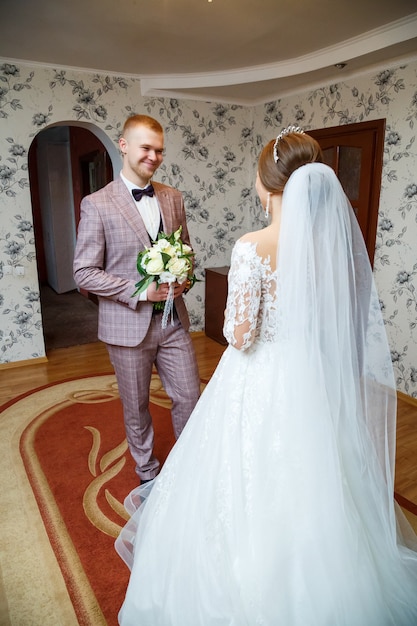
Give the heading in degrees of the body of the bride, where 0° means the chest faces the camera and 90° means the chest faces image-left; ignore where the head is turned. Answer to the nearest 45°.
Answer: approximately 135°

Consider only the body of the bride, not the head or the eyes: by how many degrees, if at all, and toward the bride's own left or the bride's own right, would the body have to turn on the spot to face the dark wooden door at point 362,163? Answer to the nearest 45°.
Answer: approximately 45° to the bride's own right

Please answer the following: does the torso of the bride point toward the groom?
yes

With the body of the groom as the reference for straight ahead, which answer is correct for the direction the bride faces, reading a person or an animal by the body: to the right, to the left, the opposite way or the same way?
the opposite way

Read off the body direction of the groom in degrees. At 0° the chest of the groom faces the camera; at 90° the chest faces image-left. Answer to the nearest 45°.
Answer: approximately 315°

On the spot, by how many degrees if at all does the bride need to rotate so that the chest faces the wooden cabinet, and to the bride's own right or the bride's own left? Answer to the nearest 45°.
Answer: approximately 45° to the bride's own right

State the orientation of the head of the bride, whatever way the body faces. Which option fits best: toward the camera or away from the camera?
away from the camera
